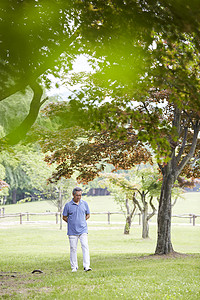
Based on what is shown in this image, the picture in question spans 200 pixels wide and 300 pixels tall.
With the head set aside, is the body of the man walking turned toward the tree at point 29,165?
no

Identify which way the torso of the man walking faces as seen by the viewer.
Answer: toward the camera
